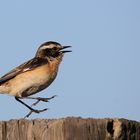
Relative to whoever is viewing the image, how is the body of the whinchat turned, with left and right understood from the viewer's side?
facing to the right of the viewer
